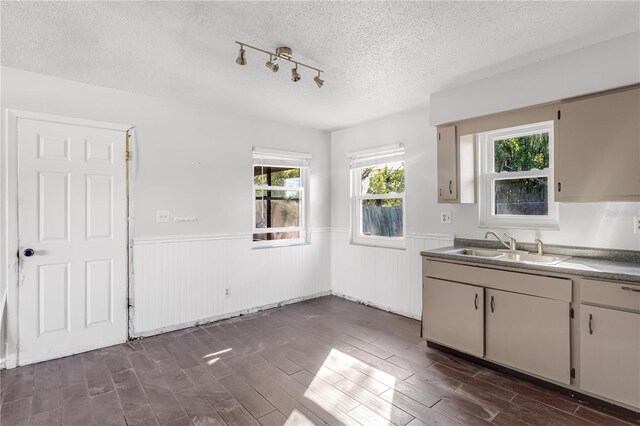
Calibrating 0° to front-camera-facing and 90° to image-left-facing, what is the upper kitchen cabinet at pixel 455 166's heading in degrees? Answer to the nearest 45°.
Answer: approximately 45°

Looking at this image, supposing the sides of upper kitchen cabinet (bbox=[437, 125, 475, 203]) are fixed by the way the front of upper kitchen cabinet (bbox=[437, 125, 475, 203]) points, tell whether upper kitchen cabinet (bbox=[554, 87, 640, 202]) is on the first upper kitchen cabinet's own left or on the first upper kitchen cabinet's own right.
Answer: on the first upper kitchen cabinet's own left

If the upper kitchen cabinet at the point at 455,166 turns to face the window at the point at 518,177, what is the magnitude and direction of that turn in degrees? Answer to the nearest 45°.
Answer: approximately 135° to its left

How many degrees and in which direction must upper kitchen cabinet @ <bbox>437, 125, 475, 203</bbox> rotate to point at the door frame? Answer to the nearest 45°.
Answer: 0° — it already faces it

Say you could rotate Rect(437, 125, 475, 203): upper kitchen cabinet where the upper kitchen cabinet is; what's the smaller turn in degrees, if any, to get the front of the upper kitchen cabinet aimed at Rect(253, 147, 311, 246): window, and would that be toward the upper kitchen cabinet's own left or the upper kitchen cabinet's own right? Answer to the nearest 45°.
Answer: approximately 45° to the upper kitchen cabinet's own right

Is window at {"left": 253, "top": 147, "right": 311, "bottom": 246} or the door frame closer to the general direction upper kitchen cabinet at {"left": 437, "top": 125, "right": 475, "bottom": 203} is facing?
the door frame
